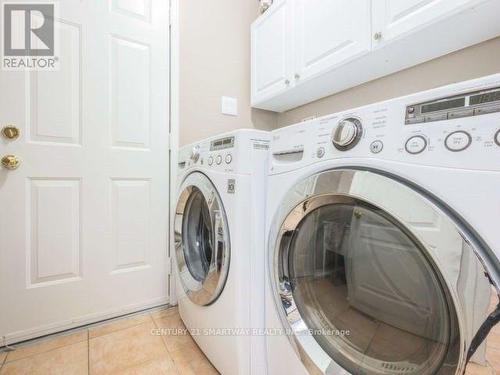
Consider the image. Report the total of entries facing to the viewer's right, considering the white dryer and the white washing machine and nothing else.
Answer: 0

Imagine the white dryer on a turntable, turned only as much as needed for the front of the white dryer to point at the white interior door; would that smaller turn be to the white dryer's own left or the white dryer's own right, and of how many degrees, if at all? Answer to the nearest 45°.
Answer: approximately 90° to the white dryer's own right

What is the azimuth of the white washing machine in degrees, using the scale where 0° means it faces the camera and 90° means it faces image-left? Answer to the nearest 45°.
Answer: approximately 45°

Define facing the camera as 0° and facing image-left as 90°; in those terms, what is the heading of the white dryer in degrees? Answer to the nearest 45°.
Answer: approximately 45°
